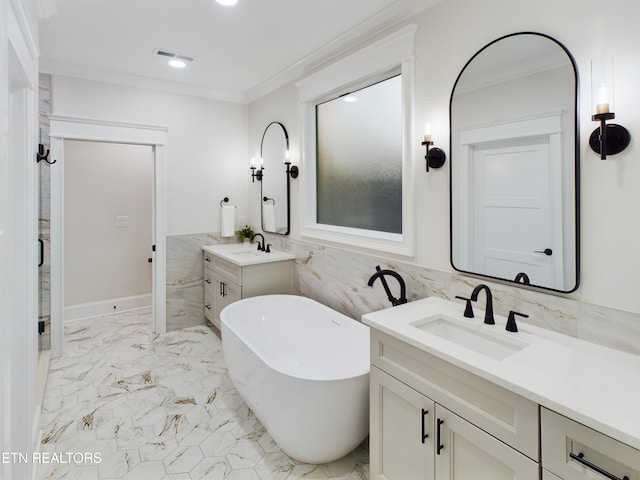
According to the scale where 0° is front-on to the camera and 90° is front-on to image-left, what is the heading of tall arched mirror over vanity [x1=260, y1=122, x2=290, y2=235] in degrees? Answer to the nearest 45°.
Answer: approximately 45°

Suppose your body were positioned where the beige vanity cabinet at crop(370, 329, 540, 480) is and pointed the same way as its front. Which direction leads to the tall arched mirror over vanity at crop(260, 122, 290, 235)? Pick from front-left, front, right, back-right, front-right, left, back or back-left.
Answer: right

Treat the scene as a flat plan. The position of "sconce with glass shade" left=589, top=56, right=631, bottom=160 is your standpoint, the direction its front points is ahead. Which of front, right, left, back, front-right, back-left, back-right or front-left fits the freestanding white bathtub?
front-right

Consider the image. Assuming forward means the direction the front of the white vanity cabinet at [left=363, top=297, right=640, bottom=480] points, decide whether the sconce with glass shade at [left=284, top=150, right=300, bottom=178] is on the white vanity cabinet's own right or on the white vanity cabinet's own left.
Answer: on the white vanity cabinet's own right

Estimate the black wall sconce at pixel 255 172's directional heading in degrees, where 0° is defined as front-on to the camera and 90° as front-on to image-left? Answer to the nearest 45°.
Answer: approximately 45°

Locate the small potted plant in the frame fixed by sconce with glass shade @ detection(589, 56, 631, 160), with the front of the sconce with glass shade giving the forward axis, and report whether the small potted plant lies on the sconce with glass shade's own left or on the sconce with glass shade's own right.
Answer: on the sconce with glass shade's own right

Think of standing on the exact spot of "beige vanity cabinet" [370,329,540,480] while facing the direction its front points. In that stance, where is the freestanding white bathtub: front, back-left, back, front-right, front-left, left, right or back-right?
right

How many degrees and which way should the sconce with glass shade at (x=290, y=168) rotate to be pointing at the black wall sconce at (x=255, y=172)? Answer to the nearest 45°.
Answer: approximately 90° to its right

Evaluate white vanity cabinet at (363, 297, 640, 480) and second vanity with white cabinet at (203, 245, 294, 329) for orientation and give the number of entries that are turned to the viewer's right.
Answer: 0
